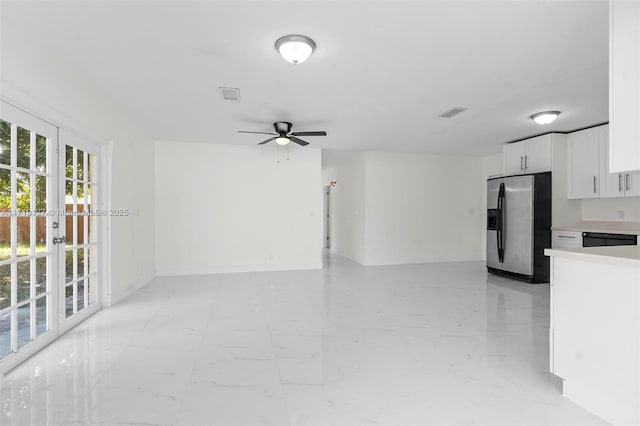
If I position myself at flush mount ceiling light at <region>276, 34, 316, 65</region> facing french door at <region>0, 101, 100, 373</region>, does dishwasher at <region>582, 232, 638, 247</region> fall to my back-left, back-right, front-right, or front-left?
back-right

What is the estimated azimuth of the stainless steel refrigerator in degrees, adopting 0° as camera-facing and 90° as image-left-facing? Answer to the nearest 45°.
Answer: approximately 45°

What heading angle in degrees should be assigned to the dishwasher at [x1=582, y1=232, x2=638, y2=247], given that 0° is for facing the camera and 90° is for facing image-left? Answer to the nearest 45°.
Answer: approximately 45°

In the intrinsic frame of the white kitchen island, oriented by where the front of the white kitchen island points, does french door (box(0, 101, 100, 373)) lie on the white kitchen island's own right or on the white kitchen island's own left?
on the white kitchen island's own left

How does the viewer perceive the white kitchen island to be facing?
facing away from the viewer and to the left of the viewer

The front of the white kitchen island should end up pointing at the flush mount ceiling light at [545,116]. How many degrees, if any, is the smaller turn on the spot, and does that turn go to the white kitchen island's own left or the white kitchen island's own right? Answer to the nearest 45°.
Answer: approximately 45° to the white kitchen island's own right

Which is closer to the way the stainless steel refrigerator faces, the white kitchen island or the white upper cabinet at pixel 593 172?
the white kitchen island

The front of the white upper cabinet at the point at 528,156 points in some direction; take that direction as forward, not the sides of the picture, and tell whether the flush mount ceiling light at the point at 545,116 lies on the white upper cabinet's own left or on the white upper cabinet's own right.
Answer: on the white upper cabinet's own left
